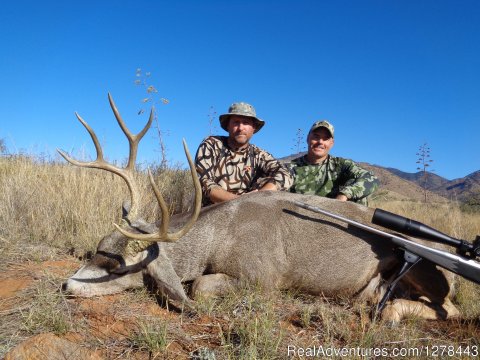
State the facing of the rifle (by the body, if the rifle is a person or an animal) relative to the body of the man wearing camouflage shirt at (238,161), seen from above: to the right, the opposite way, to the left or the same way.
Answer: to the right

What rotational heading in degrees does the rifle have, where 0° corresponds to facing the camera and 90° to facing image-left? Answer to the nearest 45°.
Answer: approximately 90°

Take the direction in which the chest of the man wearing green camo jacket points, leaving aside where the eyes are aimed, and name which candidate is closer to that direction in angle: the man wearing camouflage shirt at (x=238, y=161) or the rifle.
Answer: the rifle

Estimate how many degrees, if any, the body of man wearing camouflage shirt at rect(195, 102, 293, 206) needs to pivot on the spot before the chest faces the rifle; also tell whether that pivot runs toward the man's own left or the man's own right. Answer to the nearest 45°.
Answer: approximately 45° to the man's own left

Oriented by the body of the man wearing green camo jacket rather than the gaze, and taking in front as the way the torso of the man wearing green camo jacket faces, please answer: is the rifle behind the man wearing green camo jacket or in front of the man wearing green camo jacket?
in front

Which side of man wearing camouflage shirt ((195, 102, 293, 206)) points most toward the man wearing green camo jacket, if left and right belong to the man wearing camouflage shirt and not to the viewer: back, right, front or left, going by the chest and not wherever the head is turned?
left

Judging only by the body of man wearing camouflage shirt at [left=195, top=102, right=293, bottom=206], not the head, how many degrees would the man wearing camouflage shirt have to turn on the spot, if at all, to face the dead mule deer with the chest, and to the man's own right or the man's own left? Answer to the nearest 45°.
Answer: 0° — they already face it

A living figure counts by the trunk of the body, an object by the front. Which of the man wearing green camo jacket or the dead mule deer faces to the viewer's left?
the dead mule deer

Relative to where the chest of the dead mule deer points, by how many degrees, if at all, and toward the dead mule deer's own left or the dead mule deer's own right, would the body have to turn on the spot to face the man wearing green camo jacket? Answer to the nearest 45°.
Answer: approximately 90° to the dead mule deer's own right

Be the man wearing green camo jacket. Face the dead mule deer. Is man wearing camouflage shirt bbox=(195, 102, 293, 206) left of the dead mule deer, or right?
right

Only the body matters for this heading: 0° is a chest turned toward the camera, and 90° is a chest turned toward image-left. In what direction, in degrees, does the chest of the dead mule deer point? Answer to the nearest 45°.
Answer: approximately 90°

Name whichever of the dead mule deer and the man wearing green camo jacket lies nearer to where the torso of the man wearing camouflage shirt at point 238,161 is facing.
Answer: the dead mule deer

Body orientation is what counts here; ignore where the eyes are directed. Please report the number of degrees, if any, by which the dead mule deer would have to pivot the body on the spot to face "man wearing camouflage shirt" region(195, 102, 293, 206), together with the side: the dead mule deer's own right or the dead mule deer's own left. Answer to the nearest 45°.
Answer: approximately 90° to the dead mule deer's own right
